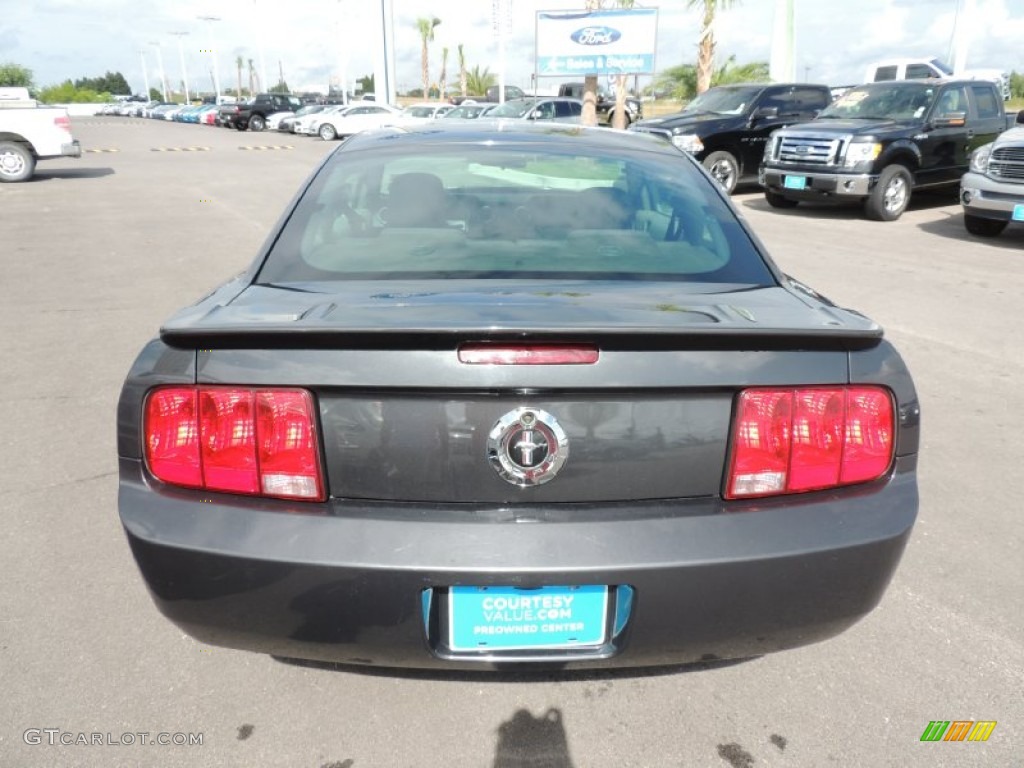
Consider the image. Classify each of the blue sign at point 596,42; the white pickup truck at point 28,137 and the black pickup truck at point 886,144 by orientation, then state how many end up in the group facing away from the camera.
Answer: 0

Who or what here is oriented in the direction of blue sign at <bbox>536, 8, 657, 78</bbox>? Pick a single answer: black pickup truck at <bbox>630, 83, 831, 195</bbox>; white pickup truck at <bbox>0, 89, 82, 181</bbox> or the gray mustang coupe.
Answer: the gray mustang coupe

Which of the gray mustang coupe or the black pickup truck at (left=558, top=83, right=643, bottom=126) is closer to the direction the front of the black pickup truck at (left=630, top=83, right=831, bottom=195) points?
the gray mustang coupe

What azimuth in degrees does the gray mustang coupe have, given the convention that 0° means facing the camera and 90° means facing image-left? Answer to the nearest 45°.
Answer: approximately 180°

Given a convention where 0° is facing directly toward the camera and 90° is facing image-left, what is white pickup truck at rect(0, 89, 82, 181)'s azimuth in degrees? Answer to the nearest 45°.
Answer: approximately 90°

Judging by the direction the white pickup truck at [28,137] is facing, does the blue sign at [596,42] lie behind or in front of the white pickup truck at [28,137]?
behind

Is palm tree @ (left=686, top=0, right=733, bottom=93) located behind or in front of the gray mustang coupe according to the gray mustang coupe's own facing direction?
in front

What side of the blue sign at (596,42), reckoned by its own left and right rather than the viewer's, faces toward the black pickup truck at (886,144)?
front

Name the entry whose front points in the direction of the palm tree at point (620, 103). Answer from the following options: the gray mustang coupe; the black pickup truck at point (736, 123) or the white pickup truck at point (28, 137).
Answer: the gray mustang coupe

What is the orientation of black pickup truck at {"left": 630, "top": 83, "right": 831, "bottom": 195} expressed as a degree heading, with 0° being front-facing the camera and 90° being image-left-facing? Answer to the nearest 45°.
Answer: approximately 45°

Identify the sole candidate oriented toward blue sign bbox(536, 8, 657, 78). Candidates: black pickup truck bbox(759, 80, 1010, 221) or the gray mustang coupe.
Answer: the gray mustang coupe

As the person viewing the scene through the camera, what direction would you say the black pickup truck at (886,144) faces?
facing the viewer and to the left of the viewer

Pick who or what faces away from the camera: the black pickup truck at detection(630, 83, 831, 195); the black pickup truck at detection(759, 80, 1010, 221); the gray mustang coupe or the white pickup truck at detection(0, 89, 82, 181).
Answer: the gray mustang coupe

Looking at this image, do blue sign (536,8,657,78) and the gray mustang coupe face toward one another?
yes

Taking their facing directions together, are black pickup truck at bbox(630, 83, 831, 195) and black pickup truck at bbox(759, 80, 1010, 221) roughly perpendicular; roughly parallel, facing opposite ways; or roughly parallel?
roughly parallel

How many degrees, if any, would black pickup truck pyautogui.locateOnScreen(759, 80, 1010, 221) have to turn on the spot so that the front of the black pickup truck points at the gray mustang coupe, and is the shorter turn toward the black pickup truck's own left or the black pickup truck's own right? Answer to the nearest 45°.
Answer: approximately 45° to the black pickup truck's own left

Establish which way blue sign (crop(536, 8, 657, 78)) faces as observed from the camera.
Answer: facing the viewer

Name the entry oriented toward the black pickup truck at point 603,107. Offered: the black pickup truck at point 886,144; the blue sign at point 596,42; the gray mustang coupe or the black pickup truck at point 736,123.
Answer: the gray mustang coupe

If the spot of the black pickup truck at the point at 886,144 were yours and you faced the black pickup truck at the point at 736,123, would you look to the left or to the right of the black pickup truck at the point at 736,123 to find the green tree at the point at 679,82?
right

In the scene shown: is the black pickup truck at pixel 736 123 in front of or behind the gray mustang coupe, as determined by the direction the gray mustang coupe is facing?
in front
